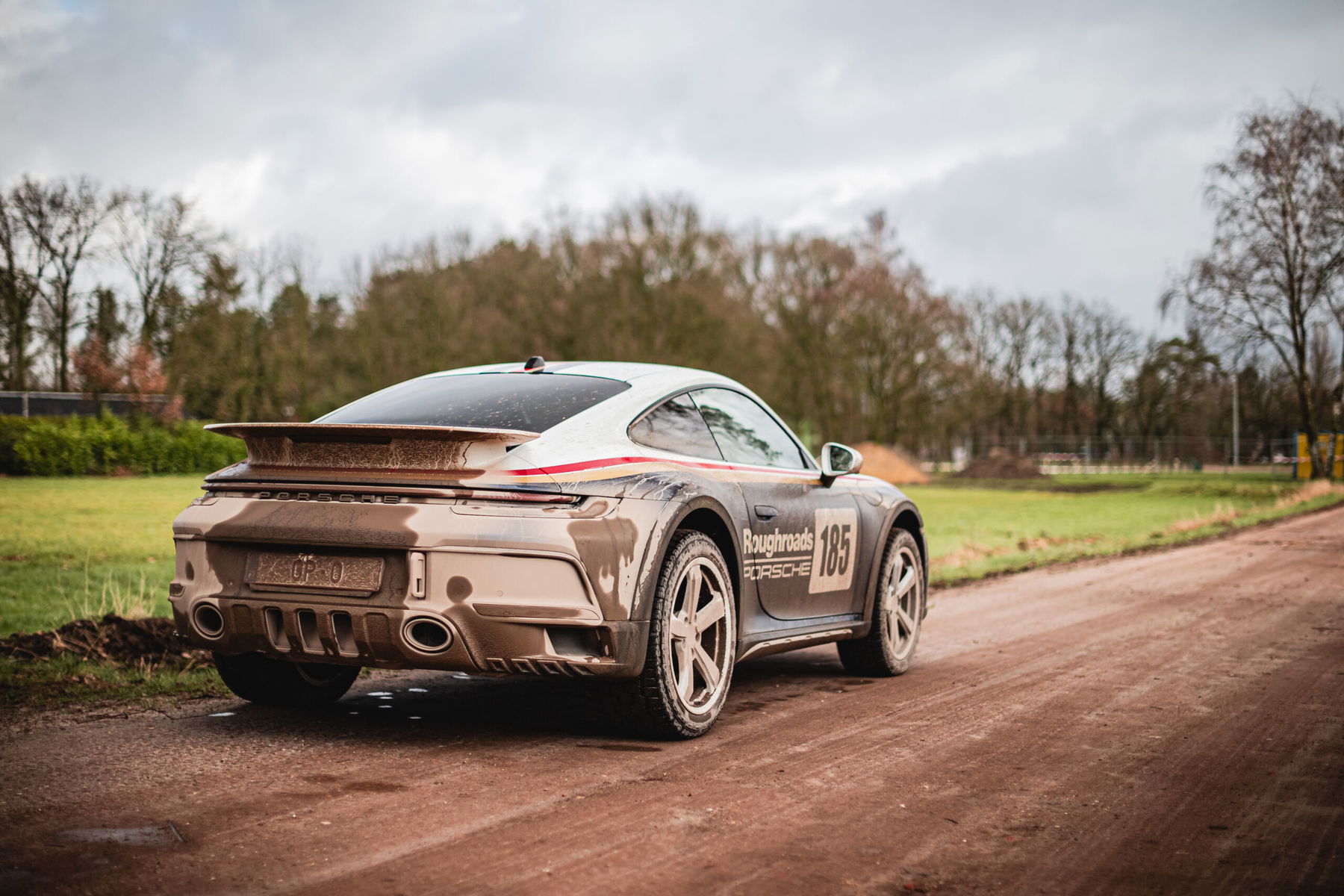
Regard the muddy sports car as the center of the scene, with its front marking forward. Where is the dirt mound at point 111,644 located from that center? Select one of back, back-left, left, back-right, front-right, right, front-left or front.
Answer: left

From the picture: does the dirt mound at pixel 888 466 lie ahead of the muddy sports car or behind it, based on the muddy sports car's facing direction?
ahead

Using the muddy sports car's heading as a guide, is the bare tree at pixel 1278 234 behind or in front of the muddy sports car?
in front

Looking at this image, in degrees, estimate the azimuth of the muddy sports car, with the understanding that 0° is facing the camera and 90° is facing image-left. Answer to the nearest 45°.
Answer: approximately 225°

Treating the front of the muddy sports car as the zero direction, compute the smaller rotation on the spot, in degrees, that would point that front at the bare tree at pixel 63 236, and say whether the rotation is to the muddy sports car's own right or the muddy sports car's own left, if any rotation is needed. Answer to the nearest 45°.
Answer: approximately 45° to the muddy sports car's own left

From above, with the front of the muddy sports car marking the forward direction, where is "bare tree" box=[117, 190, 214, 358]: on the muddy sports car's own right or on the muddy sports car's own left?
on the muddy sports car's own left
